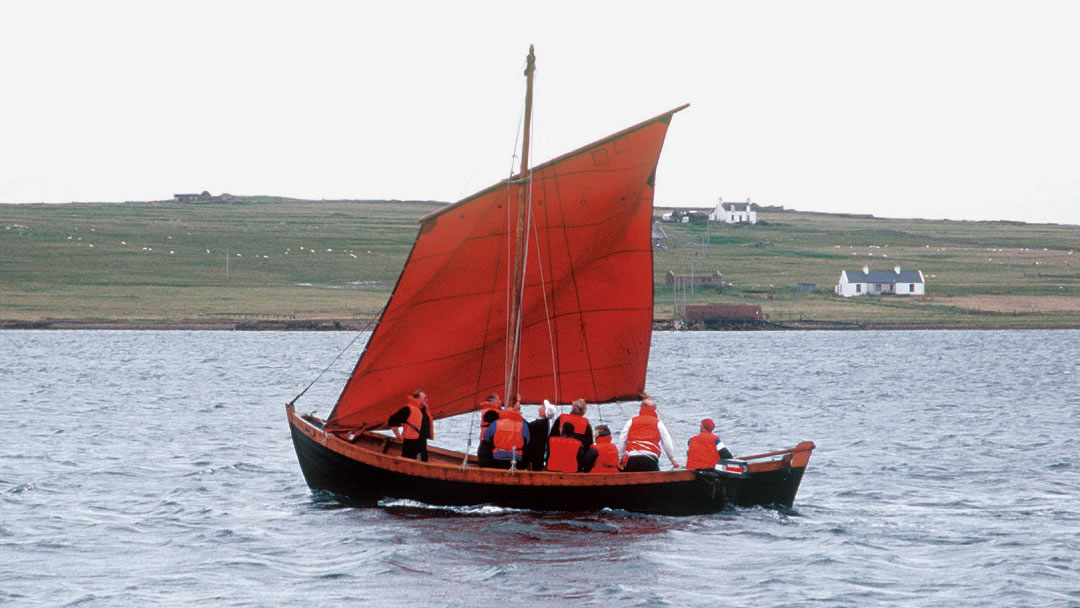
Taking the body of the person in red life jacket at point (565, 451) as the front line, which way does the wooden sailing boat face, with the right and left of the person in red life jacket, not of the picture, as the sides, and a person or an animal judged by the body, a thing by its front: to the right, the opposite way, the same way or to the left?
to the left

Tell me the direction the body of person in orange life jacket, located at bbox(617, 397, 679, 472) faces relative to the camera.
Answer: away from the camera

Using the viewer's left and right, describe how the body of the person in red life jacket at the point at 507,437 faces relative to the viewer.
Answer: facing away from the viewer

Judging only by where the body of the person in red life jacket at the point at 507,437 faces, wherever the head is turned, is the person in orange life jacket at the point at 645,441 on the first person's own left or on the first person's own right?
on the first person's own right

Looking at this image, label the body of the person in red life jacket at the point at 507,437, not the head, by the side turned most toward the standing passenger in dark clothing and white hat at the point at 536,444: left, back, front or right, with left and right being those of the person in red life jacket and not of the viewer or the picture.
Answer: right

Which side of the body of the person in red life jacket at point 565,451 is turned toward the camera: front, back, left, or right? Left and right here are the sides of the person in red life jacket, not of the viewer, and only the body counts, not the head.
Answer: back

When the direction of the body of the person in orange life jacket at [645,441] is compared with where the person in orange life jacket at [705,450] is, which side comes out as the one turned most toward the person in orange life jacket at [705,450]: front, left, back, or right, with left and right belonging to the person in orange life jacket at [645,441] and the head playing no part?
right

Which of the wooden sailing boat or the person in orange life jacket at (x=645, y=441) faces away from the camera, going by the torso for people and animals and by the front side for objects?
the person in orange life jacket

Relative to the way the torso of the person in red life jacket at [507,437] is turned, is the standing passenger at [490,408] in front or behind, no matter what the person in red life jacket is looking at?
in front

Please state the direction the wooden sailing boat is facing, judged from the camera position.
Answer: facing to the left of the viewer

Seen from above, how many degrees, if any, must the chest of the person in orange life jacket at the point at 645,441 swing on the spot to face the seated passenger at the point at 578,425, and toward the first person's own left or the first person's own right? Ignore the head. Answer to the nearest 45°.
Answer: approximately 90° to the first person's own left

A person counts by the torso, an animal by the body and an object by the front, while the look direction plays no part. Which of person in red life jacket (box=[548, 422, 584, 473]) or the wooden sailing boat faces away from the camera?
the person in red life jacket
